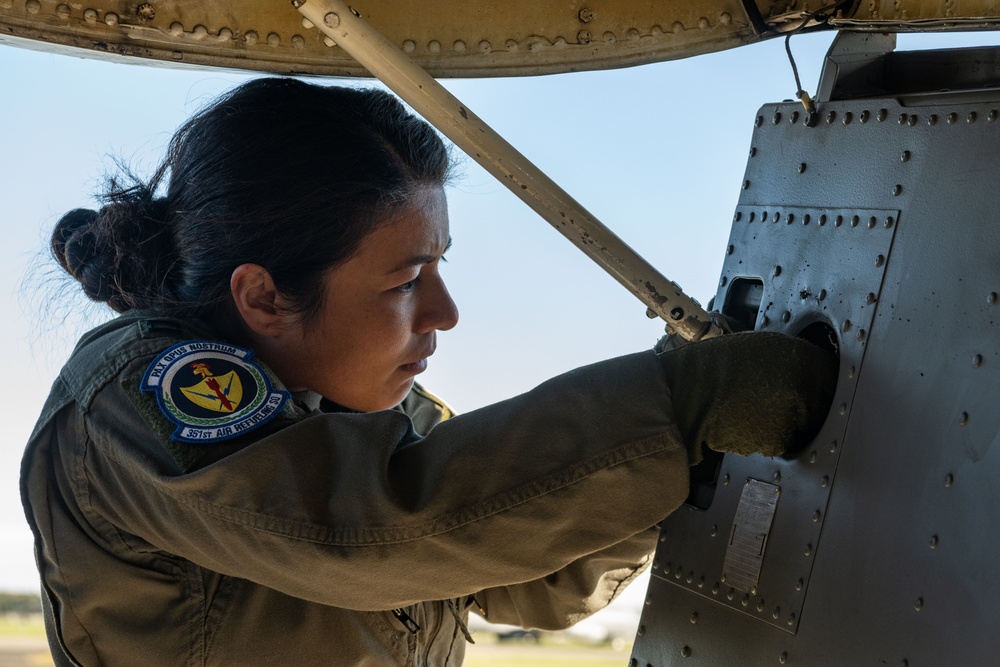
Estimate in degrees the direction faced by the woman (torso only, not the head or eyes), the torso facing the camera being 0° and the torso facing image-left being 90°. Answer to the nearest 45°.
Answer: approximately 270°

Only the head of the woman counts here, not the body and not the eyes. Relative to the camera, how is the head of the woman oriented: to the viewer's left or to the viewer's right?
to the viewer's right
